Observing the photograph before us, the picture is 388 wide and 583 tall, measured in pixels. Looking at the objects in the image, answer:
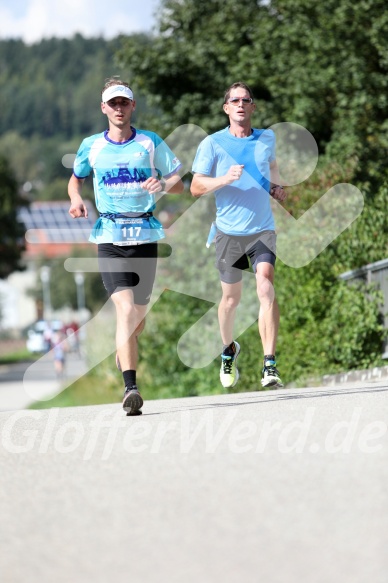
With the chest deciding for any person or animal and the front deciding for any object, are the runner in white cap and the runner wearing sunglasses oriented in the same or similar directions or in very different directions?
same or similar directions

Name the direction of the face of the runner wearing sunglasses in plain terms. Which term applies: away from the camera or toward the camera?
toward the camera

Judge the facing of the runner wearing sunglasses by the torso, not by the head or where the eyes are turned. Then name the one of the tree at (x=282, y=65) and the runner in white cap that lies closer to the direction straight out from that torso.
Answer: the runner in white cap

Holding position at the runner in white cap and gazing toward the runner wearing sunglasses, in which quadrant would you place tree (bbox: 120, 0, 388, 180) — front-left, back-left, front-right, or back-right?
front-left

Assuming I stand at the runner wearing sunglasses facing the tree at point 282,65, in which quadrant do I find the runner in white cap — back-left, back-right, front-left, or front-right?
back-left

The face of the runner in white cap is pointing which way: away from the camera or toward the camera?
toward the camera

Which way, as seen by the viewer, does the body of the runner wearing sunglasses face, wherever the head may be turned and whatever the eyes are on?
toward the camera

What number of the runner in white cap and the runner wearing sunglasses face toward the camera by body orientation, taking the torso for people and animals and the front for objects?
2

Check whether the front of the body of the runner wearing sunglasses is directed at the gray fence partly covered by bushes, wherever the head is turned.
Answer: no

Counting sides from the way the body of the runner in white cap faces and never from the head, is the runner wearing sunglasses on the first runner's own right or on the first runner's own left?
on the first runner's own left

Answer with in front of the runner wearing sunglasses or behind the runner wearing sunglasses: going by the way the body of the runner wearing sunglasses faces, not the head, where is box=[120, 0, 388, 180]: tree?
behind

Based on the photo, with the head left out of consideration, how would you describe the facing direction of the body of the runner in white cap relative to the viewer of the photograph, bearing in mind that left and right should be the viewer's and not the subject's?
facing the viewer
